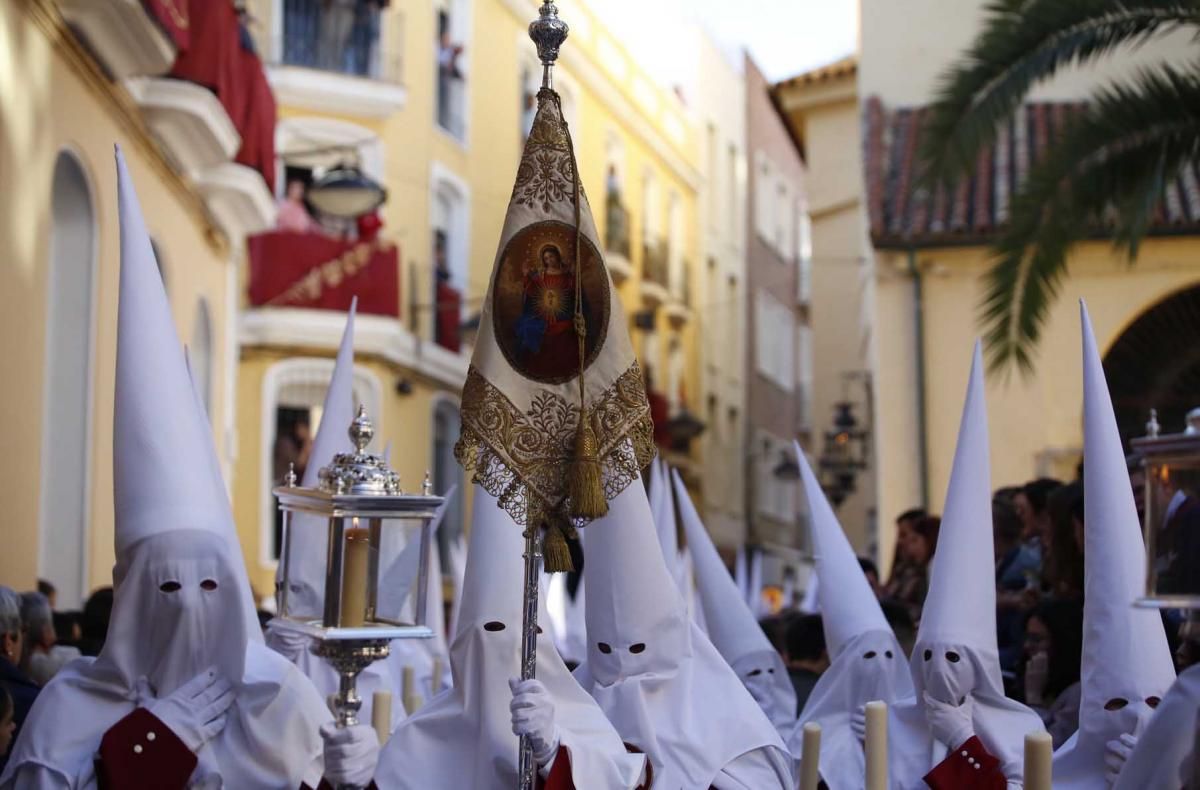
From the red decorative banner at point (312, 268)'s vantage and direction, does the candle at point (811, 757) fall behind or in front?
in front

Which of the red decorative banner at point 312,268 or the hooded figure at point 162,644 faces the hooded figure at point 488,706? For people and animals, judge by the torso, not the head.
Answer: the red decorative banner

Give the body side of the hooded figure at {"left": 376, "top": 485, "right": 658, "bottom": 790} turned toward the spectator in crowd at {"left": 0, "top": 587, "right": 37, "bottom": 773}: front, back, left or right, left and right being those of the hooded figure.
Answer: right

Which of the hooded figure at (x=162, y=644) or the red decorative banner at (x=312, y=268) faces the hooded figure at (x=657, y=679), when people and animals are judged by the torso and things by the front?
the red decorative banner

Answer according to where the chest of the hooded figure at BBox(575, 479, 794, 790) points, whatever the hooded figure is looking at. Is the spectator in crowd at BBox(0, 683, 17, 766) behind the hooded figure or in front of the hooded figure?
in front

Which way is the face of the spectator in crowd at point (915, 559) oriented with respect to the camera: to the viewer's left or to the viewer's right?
to the viewer's left

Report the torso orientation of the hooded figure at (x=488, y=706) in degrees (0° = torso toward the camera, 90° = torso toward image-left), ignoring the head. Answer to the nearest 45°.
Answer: approximately 0°

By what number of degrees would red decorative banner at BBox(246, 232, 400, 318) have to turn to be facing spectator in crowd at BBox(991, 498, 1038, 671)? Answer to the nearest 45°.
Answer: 0° — it already faces them

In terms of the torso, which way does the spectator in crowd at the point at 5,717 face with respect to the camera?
to the viewer's right

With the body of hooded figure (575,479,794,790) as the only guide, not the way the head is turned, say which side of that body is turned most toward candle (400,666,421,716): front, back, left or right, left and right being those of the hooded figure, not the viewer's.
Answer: right

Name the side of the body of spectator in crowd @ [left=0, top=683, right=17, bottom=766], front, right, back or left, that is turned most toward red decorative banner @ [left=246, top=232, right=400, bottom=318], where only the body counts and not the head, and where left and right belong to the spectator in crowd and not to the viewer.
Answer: left

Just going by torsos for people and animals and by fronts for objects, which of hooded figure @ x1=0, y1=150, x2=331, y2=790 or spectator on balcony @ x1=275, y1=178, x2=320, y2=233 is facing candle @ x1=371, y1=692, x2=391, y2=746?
the spectator on balcony
